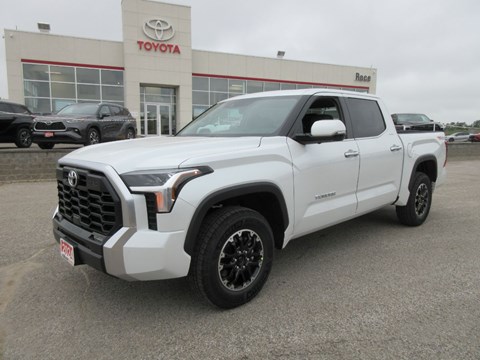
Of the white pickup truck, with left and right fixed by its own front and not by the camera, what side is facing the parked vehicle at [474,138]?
back

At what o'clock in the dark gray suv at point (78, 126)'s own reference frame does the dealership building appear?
The dealership building is roughly at 5 o'clock from the dark gray suv.

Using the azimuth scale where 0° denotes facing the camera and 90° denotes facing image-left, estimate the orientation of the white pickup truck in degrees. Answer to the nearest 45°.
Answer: approximately 45°

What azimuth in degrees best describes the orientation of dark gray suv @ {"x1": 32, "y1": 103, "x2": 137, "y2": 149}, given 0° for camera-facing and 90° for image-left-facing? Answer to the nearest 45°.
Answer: approximately 45°

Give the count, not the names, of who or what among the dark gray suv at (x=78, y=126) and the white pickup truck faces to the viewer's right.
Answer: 0

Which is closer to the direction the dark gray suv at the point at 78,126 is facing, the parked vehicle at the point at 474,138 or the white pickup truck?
the white pickup truck

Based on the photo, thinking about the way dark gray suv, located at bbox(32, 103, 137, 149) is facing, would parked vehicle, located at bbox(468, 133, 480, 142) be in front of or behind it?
behind

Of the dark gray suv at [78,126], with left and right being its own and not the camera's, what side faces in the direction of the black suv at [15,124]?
right

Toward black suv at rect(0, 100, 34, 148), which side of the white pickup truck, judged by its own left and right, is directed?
right

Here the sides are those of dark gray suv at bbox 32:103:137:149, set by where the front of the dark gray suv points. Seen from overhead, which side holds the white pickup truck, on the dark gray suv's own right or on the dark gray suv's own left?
on the dark gray suv's own left

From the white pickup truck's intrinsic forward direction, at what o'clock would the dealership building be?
The dealership building is roughly at 4 o'clock from the white pickup truck.
